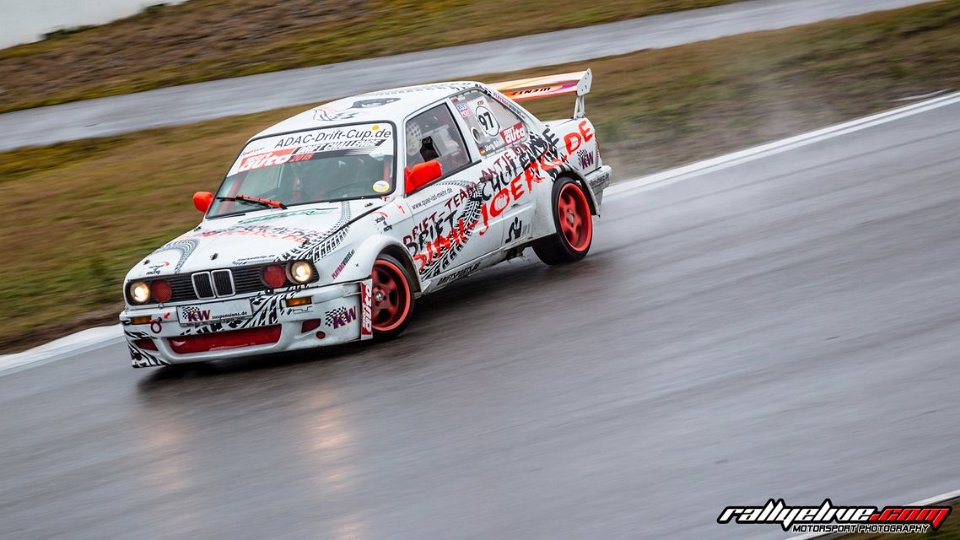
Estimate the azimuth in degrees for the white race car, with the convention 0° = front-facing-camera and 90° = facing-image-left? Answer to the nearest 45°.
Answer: approximately 45°
